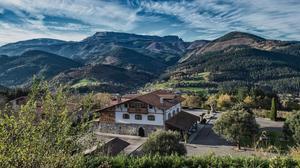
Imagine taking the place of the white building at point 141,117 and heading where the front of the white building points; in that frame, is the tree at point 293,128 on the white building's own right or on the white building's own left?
on the white building's own left

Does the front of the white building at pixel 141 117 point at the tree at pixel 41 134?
yes

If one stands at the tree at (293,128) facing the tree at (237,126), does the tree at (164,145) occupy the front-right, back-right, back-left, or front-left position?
front-left

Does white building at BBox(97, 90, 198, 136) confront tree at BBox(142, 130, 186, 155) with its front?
yes

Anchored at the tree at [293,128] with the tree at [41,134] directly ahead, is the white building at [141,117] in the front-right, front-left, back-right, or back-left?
front-right

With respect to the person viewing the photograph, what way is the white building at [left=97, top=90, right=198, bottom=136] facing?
facing the viewer

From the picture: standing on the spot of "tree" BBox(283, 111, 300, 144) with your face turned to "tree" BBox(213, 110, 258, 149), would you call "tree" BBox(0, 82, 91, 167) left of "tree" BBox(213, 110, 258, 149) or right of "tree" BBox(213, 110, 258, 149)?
left

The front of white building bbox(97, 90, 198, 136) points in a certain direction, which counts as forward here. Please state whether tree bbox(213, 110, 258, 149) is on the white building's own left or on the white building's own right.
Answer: on the white building's own left

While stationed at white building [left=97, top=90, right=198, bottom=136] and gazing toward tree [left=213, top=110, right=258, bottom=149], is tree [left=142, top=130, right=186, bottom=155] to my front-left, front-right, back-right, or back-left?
front-right
